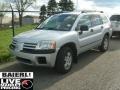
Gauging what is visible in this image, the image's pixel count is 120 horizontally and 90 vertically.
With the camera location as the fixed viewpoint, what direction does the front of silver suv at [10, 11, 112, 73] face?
facing the viewer and to the left of the viewer

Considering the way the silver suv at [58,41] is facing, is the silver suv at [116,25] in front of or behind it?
behind
